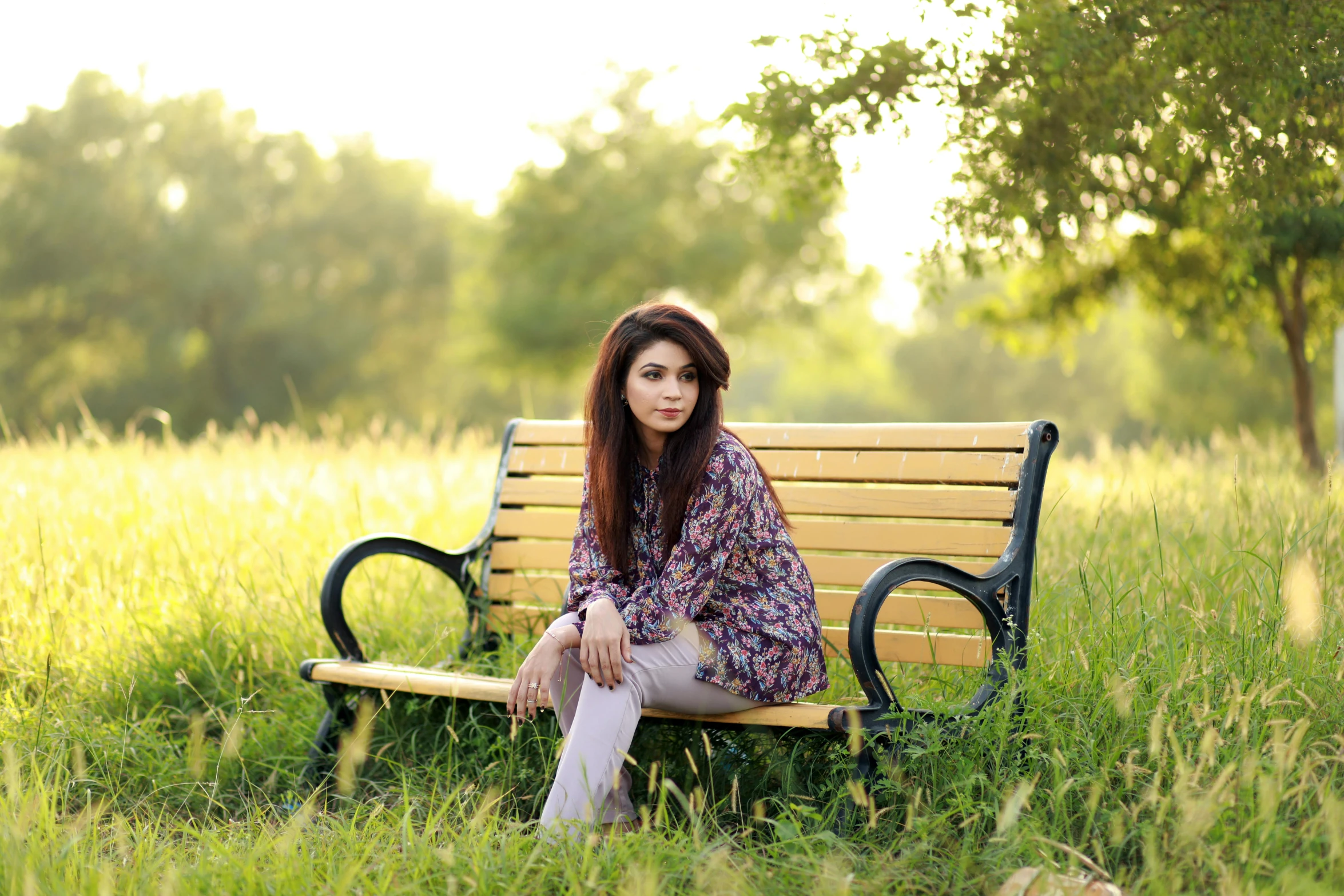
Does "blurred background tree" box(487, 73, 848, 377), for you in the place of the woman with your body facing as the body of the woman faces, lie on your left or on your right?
on your right

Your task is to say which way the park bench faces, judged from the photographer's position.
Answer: facing the viewer and to the left of the viewer

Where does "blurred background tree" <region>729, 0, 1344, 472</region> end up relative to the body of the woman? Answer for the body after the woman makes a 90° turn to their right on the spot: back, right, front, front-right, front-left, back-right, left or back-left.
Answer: right

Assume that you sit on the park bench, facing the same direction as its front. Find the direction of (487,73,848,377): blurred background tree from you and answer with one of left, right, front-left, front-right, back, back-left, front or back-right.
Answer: back-right

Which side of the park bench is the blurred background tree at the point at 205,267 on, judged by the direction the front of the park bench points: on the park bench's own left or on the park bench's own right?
on the park bench's own right
